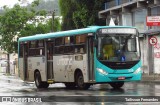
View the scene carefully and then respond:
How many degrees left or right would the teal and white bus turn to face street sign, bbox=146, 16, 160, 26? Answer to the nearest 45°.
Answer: approximately 90° to its left

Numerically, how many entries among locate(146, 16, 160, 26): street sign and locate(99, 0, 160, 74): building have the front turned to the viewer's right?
0

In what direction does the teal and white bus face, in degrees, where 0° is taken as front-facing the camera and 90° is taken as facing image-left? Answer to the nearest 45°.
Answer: approximately 315°

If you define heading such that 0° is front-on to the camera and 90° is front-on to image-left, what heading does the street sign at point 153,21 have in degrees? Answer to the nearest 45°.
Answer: approximately 0°

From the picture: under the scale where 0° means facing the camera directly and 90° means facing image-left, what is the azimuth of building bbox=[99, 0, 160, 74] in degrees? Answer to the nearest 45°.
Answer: approximately 45°
